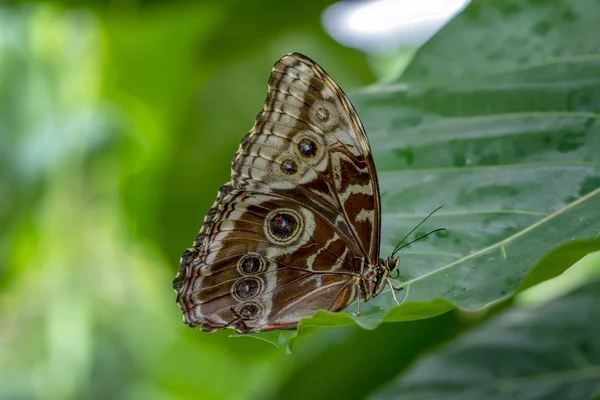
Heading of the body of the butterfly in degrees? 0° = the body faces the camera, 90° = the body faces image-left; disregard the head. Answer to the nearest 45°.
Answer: approximately 270°
